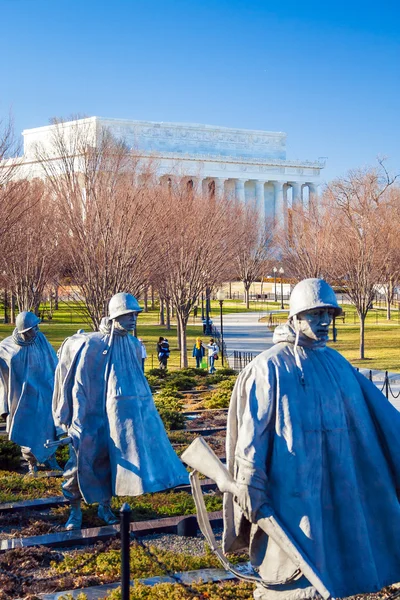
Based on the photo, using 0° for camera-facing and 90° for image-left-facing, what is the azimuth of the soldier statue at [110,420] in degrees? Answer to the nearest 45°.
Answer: approximately 315°

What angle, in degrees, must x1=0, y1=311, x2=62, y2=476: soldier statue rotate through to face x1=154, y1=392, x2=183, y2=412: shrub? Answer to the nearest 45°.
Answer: approximately 90° to its left

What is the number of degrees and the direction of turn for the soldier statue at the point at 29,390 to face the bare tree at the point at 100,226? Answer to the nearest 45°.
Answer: approximately 135° to its left

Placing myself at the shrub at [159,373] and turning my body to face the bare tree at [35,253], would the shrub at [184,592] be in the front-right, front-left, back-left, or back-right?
back-left

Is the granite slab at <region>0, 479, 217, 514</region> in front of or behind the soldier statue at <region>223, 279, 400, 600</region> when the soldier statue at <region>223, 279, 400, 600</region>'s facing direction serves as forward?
behind

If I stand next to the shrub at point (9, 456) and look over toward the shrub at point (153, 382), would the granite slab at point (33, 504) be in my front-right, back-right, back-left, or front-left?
back-right

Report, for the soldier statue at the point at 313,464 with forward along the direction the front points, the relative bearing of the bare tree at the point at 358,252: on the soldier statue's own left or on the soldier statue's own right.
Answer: on the soldier statue's own left

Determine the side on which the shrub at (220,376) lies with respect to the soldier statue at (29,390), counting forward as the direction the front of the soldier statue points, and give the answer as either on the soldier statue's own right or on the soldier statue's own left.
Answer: on the soldier statue's own left
